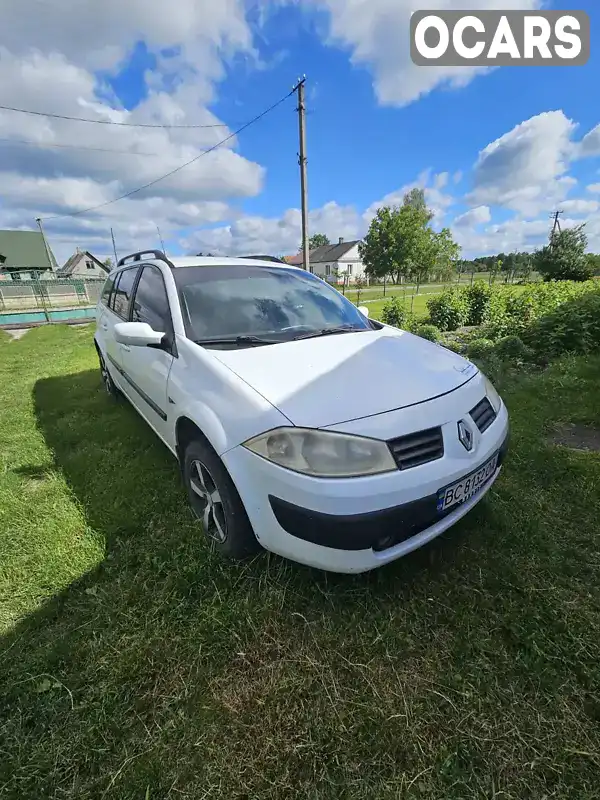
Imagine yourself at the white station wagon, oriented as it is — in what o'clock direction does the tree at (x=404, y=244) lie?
The tree is roughly at 8 o'clock from the white station wagon.

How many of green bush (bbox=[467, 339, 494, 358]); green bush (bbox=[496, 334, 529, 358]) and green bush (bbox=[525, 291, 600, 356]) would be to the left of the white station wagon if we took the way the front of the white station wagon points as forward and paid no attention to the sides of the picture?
3

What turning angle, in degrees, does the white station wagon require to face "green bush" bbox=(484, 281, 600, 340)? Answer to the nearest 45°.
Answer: approximately 90° to its left

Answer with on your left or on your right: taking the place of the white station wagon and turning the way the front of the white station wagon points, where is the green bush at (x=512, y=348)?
on your left

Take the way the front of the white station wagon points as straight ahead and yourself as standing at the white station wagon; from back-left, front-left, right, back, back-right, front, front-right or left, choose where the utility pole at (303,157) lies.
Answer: back-left

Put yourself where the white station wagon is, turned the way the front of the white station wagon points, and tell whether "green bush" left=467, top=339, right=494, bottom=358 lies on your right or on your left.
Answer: on your left

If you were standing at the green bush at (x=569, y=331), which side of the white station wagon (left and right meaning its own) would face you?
left

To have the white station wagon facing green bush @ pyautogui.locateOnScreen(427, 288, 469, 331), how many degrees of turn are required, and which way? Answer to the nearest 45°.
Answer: approximately 90° to its left

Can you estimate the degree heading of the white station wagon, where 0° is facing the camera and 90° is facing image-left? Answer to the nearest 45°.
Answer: approximately 315°

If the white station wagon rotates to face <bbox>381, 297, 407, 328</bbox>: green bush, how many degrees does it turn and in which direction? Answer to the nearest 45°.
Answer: approximately 135° to its left

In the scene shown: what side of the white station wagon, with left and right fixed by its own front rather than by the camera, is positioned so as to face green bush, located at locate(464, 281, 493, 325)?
left
